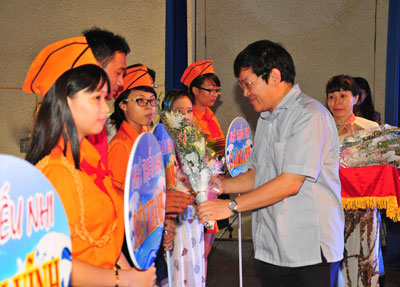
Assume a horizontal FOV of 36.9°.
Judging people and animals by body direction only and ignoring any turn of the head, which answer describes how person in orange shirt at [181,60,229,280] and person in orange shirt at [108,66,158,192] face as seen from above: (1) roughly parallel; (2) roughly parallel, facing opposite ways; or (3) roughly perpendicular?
roughly parallel

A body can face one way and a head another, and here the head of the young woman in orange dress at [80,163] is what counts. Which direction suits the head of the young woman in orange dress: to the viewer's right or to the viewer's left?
to the viewer's right

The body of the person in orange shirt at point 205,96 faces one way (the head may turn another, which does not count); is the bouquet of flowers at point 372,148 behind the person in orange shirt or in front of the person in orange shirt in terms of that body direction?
in front

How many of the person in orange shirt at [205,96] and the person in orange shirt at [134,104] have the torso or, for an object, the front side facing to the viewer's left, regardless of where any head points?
0

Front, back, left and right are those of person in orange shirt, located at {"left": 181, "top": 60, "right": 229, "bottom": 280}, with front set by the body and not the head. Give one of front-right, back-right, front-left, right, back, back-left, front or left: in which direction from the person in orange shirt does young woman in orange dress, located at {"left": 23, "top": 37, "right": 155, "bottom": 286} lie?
front-right

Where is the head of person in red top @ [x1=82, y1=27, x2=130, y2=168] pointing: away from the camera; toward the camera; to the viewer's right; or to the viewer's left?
to the viewer's right

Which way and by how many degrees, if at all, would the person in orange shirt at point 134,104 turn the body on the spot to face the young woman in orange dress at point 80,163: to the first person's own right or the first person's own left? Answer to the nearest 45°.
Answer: approximately 45° to the first person's own right

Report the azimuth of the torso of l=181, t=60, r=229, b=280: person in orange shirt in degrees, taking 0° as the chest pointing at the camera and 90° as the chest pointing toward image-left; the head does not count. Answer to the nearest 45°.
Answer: approximately 315°

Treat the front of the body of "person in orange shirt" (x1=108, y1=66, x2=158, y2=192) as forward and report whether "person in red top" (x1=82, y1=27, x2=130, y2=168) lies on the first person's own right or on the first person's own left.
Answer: on the first person's own right

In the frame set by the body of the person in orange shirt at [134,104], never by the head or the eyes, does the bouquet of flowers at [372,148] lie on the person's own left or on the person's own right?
on the person's own left
